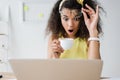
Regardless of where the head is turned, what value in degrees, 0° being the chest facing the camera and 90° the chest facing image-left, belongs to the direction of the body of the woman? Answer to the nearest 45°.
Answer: approximately 0°

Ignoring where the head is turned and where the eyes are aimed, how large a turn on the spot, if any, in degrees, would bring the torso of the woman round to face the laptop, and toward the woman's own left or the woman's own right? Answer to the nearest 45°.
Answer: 0° — they already face it

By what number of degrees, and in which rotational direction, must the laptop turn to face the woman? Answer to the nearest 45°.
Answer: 0° — it already faces them

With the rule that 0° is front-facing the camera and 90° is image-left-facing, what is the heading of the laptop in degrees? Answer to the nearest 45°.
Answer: approximately 180°

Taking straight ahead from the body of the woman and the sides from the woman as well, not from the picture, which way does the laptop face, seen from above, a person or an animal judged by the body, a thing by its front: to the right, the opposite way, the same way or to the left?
the opposite way

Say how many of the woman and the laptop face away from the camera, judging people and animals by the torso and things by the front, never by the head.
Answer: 1

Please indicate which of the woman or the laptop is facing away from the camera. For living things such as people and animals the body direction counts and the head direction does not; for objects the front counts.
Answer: the laptop
